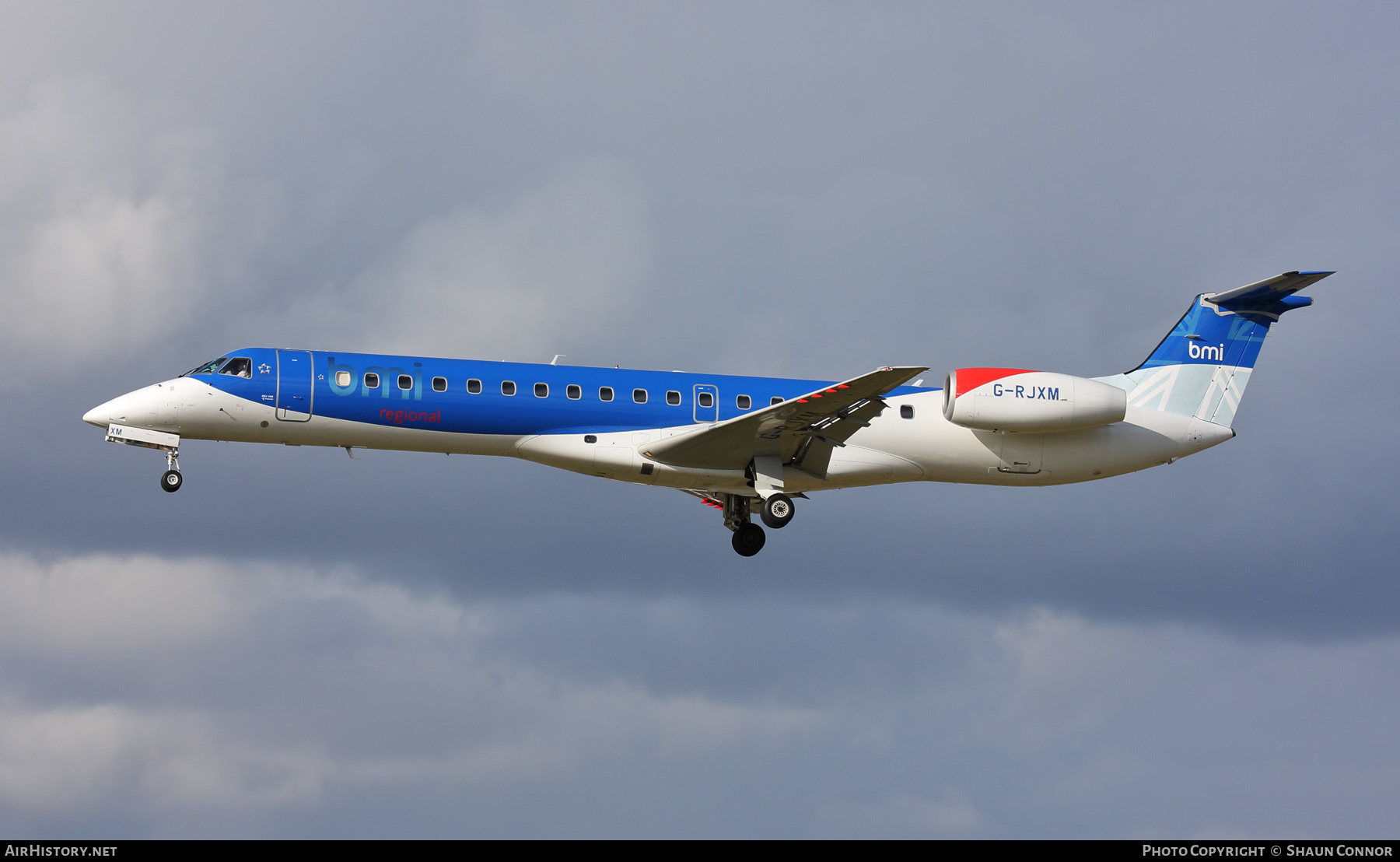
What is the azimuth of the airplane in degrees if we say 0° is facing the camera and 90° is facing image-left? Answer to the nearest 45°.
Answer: approximately 90°
